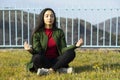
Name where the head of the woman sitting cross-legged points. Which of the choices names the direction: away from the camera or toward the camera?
toward the camera
